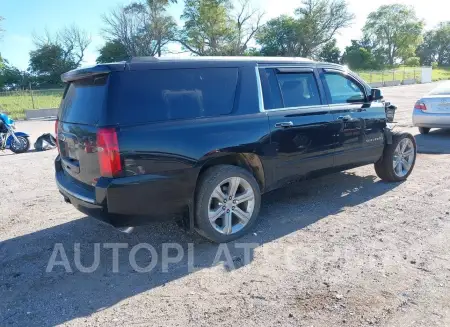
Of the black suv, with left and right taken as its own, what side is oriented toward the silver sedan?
front

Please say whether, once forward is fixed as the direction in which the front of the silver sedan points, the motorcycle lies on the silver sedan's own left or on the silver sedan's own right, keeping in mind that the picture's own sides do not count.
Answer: on the silver sedan's own left

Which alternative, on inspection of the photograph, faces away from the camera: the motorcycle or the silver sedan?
the silver sedan

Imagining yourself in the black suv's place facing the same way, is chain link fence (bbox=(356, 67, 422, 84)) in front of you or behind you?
in front

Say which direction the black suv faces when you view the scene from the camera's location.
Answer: facing away from the viewer and to the right of the viewer

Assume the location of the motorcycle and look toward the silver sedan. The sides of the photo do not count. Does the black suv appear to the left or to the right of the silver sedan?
right

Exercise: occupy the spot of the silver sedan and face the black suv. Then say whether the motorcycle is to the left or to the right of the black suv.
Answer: right

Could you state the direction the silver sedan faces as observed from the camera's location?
facing away from the viewer

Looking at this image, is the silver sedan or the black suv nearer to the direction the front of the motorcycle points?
the silver sedan
